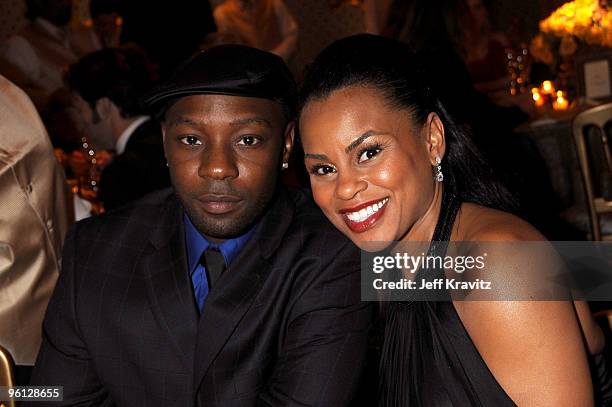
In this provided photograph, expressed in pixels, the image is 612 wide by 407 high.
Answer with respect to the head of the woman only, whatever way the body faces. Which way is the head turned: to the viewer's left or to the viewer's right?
to the viewer's left

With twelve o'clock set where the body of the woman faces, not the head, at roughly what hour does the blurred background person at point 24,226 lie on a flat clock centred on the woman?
The blurred background person is roughly at 2 o'clock from the woman.

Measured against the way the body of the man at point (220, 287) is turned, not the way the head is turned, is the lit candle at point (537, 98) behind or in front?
behind

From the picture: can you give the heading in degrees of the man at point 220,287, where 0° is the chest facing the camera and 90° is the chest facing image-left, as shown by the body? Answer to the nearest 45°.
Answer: approximately 0°

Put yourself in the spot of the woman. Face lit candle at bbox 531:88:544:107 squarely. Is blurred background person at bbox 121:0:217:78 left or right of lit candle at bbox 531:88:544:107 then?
left

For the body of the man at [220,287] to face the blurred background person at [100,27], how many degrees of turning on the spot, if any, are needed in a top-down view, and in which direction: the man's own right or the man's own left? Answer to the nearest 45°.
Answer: approximately 180°

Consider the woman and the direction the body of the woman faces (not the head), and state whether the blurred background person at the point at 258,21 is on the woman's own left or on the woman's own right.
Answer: on the woman's own right
